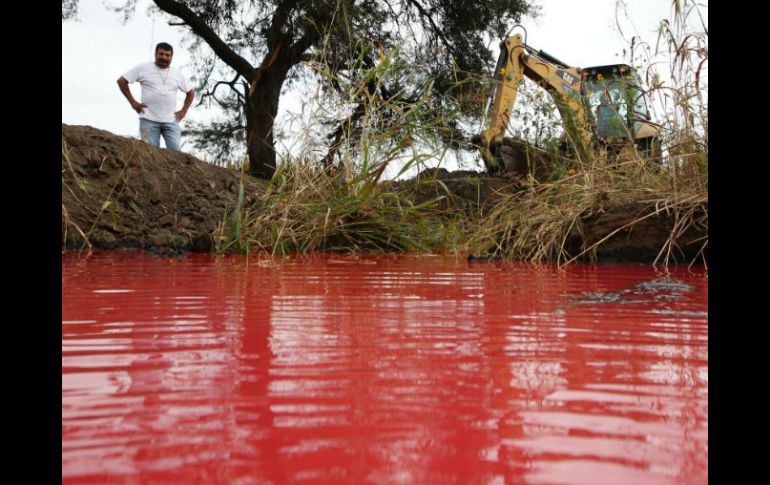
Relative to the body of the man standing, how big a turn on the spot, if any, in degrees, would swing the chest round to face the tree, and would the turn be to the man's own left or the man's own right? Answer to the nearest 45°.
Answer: approximately 135° to the man's own left

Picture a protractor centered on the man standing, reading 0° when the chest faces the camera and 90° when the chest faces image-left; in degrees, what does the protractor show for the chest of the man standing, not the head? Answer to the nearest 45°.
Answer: approximately 0°
